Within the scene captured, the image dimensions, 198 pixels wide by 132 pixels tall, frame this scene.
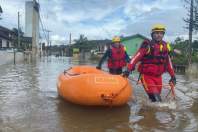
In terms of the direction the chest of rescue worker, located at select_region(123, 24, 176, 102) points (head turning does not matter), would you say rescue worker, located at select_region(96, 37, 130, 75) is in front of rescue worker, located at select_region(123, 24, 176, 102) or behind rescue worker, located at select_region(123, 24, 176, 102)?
behind

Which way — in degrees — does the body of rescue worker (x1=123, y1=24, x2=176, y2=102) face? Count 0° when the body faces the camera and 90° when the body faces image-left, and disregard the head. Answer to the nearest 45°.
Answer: approximately 0°

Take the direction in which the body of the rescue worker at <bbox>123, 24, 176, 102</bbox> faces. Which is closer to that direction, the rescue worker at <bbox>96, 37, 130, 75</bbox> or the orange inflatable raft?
the orange inflatable raft

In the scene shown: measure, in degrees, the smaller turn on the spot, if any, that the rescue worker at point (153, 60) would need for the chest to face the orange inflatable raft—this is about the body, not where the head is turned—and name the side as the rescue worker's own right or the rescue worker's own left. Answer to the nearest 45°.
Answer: approximately 45° to the rescue worker's own right
